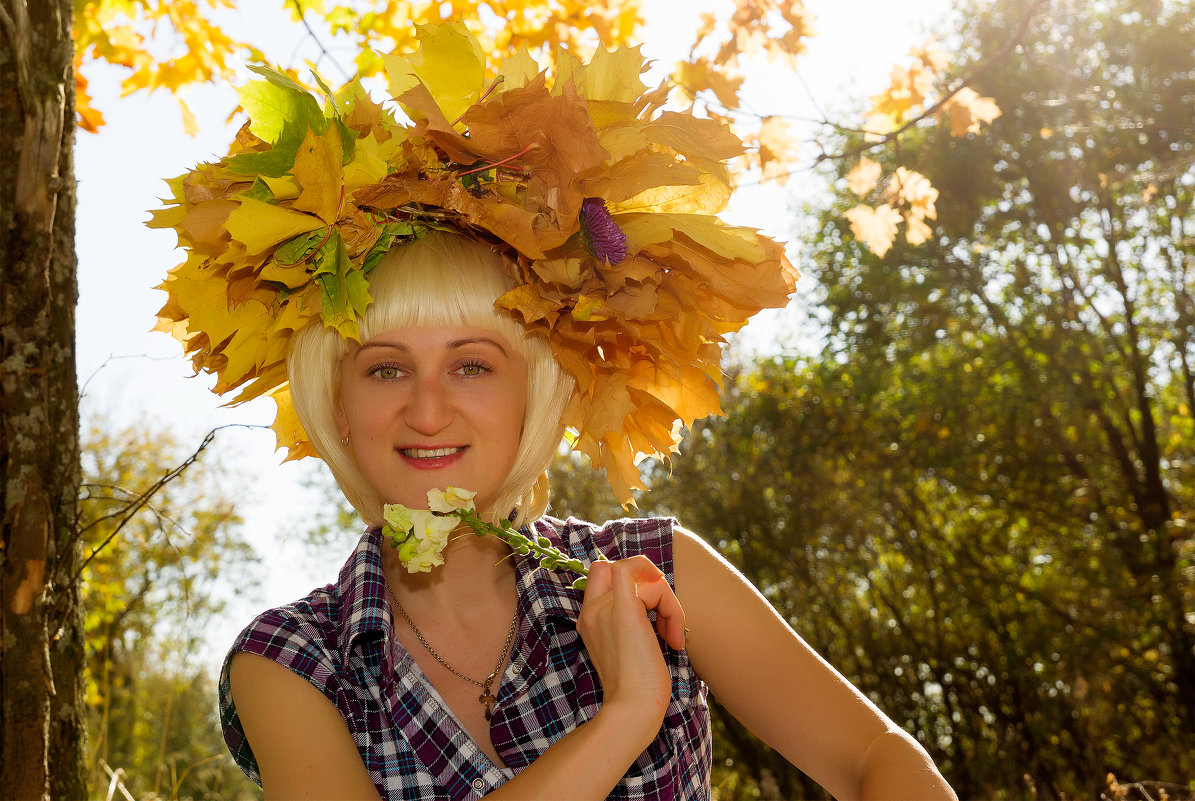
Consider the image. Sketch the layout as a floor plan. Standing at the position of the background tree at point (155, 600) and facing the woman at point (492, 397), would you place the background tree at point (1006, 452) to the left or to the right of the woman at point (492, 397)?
left

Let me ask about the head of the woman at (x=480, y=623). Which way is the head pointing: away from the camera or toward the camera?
toward the camera

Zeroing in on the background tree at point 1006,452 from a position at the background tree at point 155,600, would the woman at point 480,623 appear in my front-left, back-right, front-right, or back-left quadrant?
front-right

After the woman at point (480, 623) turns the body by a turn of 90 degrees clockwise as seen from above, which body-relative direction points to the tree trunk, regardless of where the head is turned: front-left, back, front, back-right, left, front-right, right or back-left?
front

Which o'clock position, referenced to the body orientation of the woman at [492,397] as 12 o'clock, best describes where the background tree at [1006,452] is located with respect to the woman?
The background tree is roughly at 7 o'clock from the woman.

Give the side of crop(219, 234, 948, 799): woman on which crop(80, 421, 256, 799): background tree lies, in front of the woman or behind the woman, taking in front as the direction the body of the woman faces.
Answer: behind

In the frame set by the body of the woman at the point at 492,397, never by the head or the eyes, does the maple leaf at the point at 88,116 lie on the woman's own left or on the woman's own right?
on the woman's own right

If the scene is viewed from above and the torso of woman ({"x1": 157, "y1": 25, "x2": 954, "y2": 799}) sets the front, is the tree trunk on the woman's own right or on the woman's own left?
on the woman's own right

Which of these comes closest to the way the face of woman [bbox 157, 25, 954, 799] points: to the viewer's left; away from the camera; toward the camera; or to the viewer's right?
toward the camera

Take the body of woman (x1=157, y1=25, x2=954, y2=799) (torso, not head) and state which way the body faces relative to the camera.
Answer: toward the camera

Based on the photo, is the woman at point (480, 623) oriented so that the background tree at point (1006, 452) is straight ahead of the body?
no
